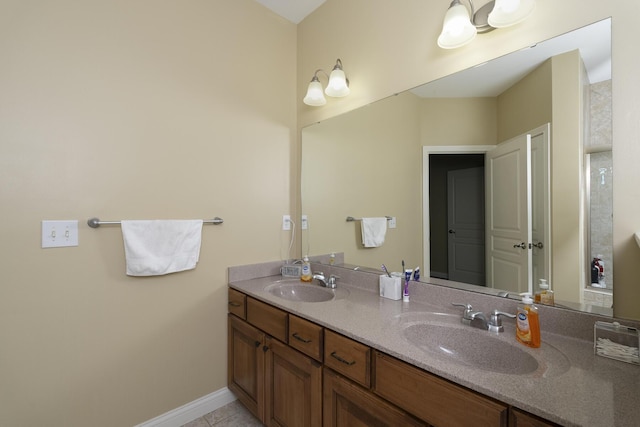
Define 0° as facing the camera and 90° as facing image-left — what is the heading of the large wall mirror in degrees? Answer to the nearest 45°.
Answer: approximately 45°

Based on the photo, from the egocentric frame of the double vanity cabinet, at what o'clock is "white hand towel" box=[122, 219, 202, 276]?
The white hand towel is roughly at 2 o'clock from the double vanity cabinet.

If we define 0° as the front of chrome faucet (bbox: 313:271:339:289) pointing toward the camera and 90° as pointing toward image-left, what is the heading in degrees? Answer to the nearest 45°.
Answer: approximately 45°

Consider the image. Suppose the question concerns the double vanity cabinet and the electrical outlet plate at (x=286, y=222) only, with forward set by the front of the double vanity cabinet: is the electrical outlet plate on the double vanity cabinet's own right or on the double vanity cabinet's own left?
on the double vanity cabinet's own right

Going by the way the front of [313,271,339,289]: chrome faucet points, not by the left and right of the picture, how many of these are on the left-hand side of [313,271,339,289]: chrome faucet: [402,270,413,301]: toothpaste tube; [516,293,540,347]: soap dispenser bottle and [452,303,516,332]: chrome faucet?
3

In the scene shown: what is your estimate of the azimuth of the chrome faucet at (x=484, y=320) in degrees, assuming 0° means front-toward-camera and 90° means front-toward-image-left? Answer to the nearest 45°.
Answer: approximately 45°

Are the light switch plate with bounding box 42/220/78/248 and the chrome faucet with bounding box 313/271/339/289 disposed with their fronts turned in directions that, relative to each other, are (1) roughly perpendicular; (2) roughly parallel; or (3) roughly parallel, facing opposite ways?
roughly perpendicular

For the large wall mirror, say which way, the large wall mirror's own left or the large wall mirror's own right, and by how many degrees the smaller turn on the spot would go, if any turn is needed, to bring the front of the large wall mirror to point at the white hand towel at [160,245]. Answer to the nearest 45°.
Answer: approximately 45° to the large wall mirror's own right

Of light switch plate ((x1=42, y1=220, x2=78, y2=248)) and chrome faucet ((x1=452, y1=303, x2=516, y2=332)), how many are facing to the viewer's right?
0

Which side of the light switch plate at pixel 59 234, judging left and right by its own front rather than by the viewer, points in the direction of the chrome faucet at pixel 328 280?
left

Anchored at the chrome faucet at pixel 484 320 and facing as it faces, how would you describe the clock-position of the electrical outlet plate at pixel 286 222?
The electrical outlet plate is roughly at 2 o'clock from the chrome faucet.
